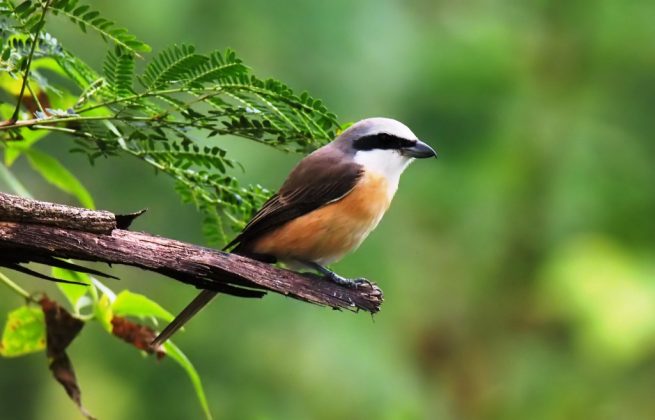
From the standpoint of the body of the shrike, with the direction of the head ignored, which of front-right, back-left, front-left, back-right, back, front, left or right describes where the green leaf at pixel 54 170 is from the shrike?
back-right

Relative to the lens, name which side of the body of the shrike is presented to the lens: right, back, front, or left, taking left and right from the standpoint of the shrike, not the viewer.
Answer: right
